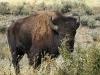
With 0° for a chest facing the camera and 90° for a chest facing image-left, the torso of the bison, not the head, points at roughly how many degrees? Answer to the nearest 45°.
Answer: approximately 315°
